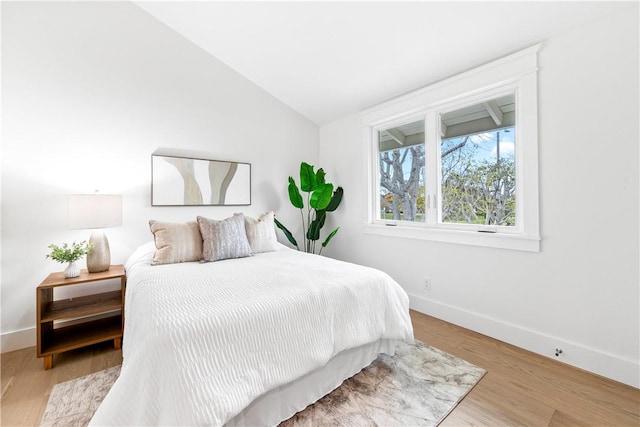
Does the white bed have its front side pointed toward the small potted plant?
no

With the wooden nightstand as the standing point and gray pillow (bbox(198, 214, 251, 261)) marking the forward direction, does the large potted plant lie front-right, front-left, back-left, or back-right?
front-left

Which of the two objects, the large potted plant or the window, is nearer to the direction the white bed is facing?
the window

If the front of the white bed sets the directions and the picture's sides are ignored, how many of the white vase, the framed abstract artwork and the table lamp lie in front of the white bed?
0

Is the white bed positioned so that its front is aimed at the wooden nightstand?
no

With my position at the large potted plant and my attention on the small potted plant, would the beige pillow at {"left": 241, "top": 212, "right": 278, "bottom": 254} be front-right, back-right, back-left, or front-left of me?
front-left

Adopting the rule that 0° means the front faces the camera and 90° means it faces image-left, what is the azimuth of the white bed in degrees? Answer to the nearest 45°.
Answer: approximately 315°

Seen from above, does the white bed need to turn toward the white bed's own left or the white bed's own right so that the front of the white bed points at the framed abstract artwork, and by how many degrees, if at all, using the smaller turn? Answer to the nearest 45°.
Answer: approximately 135° to the white bed's own left

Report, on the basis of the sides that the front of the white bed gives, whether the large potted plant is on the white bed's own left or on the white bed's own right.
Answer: on the white bed's own left

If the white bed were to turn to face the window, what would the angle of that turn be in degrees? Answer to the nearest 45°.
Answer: approximately 45° to its left

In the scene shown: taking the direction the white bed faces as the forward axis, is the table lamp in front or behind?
behind

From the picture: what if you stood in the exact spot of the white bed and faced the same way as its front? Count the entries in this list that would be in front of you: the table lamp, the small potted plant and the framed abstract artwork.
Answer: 0
